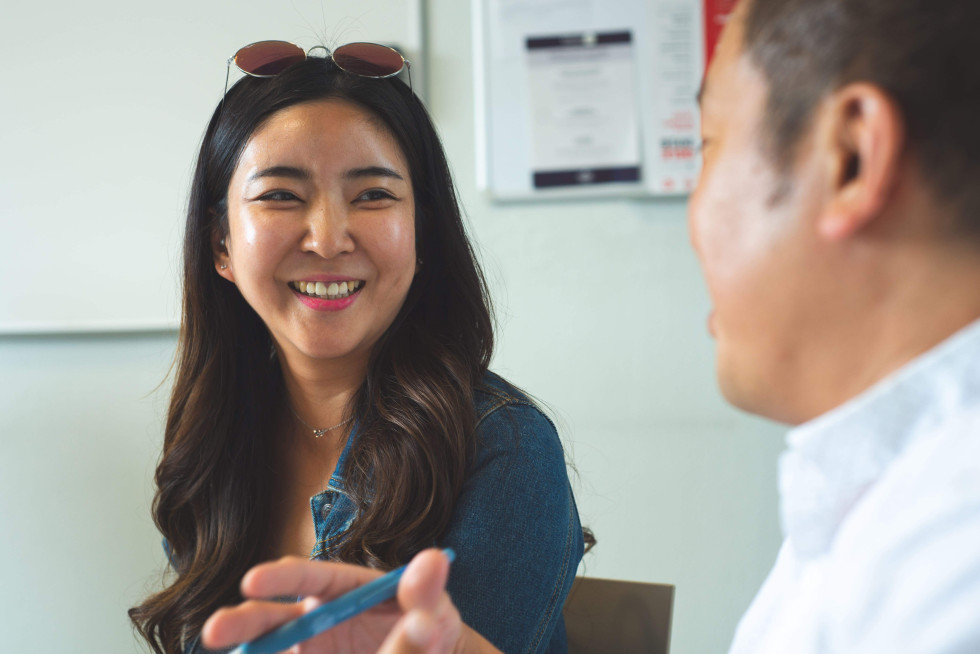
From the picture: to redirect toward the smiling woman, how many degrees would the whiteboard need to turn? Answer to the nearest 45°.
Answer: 0° — it already faces them

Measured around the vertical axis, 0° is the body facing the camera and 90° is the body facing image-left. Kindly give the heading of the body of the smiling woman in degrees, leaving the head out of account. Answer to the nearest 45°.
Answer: approximately 45°

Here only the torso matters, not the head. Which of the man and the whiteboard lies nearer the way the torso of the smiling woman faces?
the man

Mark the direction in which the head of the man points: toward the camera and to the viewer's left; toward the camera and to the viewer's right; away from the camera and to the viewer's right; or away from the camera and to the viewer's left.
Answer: away from the camera and to the viewer's left

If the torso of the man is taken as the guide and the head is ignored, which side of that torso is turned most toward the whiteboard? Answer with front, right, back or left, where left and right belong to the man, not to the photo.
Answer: front

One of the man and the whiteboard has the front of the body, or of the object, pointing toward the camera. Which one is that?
the whiteboard

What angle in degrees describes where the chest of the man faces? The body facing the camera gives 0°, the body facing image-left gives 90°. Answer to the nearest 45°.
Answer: approximately 135°

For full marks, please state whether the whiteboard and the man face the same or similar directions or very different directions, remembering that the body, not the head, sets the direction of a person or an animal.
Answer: very different directions

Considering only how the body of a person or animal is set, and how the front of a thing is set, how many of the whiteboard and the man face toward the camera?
1

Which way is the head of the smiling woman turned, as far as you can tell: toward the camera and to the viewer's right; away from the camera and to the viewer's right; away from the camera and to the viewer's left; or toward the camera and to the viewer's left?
toward the camera and to the viewer's right

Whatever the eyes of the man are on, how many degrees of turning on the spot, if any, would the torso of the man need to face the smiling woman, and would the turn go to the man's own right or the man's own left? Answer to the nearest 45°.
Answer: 0° — they already face them

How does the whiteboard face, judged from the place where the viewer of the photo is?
facing the viewer

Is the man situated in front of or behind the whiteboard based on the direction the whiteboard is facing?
in front
